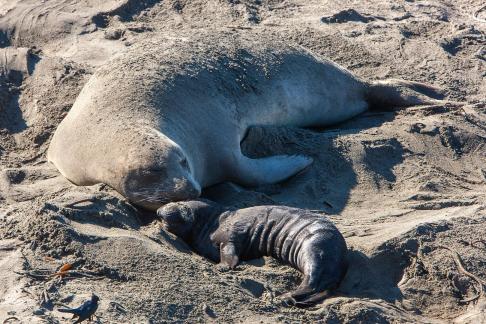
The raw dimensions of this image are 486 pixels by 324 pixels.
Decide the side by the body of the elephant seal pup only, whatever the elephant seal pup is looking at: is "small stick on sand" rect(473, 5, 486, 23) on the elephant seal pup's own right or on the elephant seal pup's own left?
on the elephant seal pup's own right

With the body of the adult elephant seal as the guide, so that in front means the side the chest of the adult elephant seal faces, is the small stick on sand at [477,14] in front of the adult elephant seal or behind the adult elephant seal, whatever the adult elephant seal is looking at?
behind

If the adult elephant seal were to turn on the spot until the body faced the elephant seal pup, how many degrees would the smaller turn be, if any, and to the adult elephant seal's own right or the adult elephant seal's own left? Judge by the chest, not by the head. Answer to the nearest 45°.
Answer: approximately 45° to the adult elephant seal's own left

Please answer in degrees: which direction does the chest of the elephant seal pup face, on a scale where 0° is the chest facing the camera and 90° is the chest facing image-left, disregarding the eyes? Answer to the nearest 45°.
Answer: approximately 90°

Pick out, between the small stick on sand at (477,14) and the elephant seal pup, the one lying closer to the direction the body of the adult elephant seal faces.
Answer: the elephant seal pup

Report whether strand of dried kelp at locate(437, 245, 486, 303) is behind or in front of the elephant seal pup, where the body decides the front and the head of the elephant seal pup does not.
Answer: behind

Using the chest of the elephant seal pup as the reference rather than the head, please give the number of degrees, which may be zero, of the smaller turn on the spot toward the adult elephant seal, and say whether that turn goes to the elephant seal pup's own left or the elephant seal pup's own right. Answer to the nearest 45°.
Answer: approximately 90° to the elephant seal pup's own right

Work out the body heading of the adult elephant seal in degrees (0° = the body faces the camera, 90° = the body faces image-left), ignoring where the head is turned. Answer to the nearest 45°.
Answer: approximately 45°
